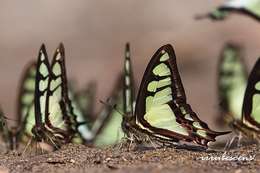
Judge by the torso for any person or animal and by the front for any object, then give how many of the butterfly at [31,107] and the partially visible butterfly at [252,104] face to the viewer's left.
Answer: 2

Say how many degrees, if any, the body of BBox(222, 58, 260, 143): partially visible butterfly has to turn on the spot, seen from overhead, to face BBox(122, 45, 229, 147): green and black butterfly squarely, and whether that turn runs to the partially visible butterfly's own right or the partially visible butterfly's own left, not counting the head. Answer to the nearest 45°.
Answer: approximately 45° to the partially visible butterfly's own left

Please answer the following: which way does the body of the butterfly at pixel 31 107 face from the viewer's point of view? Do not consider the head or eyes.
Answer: to the viewer's left

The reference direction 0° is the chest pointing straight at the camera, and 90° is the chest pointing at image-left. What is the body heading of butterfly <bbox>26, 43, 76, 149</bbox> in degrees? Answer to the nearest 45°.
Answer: approximately 45°

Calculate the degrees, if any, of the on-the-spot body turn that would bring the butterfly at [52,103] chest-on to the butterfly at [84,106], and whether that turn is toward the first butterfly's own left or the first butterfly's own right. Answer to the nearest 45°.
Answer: approximately 135° to the first butterfly's own right

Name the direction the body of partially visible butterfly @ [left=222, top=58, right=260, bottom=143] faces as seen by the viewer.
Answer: to the viewer's left
